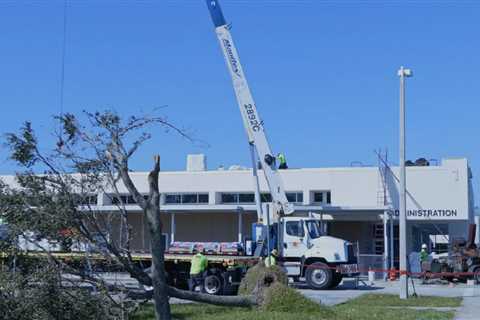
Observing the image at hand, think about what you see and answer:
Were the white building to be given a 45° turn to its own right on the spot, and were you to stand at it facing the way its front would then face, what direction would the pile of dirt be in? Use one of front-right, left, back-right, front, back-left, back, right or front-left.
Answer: front-left

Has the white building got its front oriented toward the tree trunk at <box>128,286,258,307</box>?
yes

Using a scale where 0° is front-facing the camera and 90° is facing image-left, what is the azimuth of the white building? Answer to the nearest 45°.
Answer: approximately 0°

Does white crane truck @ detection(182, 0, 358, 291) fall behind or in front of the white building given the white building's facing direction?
in front

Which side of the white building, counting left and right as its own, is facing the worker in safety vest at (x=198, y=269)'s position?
front

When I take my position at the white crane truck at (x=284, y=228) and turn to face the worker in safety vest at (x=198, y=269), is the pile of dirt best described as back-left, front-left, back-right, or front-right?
front-left

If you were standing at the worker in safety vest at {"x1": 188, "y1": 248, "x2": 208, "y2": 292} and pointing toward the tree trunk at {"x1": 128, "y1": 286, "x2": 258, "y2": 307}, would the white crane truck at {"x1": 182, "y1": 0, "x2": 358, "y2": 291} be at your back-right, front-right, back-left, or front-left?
back-left
